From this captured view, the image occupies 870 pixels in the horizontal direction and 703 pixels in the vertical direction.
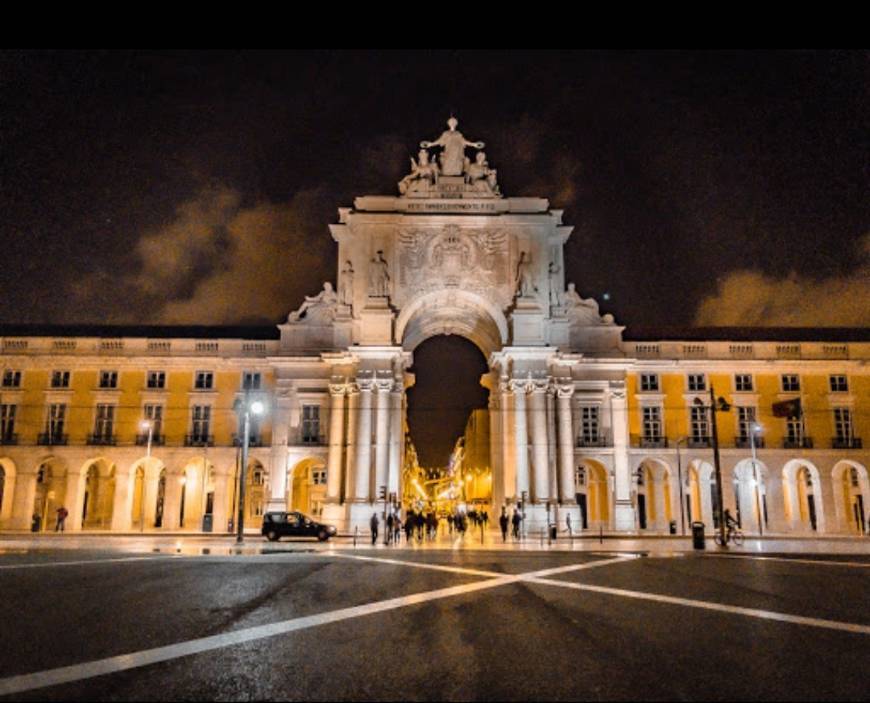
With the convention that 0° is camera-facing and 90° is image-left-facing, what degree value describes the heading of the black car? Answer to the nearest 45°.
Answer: approximately 270°

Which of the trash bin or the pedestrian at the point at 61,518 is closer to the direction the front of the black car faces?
the trash bin

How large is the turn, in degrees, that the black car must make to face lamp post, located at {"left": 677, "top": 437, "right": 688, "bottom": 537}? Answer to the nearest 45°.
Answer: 0° — it already faces it

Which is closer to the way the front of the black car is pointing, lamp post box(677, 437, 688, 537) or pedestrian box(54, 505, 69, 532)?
the lamp post

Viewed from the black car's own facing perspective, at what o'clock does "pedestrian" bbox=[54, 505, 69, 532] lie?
The pedestrian is roughly at 7 o'clock from the black car.
